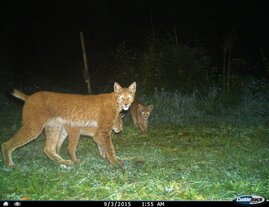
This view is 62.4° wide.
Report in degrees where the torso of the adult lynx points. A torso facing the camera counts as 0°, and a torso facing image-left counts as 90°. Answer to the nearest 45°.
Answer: approximately 270°
